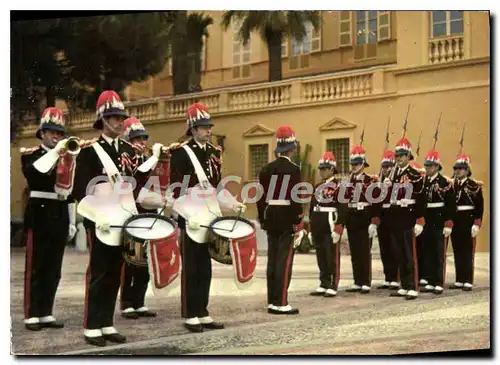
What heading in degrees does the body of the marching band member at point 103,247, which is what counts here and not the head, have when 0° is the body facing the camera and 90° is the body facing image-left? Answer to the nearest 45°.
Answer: approximately 315°

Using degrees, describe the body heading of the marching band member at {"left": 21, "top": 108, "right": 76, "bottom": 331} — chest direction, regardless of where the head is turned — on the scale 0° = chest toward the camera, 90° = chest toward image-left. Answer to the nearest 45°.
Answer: approximately 315°

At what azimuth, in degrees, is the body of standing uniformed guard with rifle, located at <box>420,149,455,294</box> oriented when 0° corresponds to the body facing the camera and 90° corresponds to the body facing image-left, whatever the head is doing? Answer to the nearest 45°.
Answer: approximately 45°

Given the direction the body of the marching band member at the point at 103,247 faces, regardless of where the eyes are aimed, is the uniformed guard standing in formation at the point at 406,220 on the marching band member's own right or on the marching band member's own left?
on the marching band member's own left

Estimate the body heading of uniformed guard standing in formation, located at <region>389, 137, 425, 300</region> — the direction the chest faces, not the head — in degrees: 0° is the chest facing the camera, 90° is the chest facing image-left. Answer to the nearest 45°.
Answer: approximately 45°
